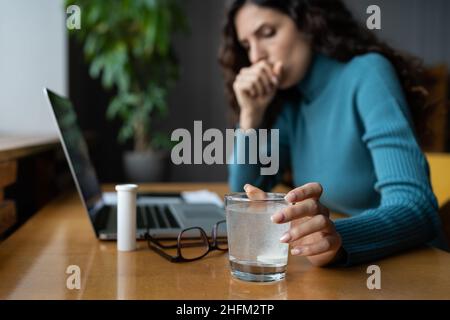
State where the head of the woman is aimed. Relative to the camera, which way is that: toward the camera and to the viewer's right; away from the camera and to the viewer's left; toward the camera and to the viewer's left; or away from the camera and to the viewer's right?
toward the camera and to the viewer's left

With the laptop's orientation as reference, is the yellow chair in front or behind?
in front

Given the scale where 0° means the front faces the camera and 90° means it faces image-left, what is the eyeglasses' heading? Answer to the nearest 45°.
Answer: approximately 315°

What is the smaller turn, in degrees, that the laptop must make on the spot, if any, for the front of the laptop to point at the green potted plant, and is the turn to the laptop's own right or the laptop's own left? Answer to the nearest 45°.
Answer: approximately 90° to the laptop's own left

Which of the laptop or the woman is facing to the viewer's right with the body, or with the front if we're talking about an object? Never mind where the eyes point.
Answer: the laptop

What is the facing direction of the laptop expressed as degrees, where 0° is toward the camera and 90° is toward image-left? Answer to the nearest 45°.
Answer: approximately 270°
